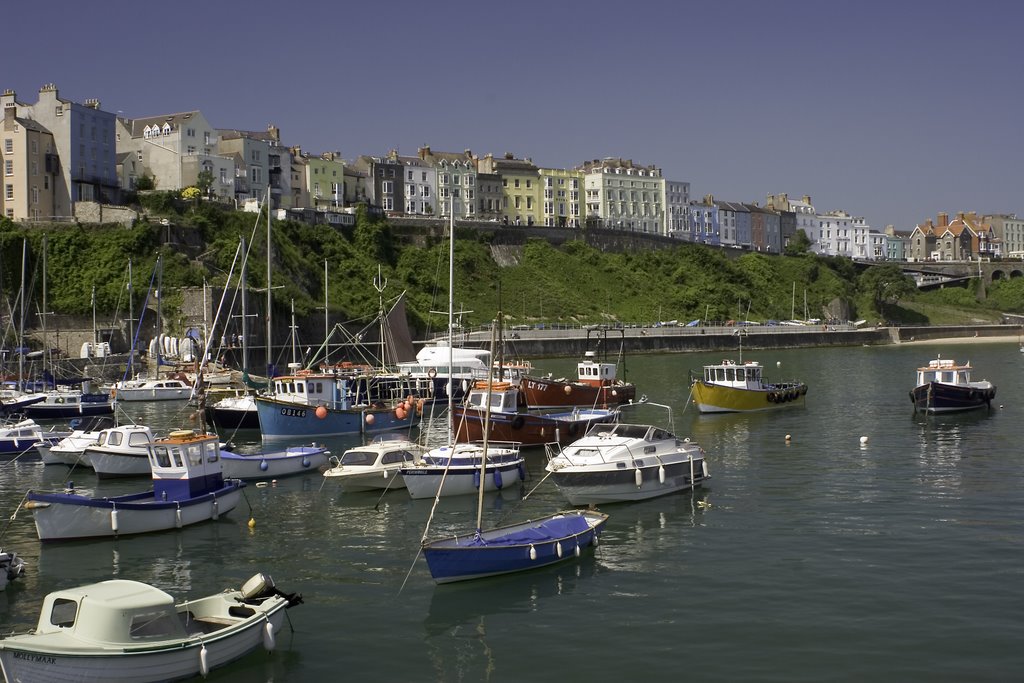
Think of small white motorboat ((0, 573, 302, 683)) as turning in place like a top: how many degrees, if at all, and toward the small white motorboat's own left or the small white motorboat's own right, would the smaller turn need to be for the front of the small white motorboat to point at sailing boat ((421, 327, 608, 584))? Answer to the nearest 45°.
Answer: approximately 180°

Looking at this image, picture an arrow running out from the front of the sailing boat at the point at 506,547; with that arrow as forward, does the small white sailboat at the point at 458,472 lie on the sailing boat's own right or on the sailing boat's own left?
on the sailing boat's own right

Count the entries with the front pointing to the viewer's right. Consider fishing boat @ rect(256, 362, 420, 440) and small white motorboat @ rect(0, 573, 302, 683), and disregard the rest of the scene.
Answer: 0

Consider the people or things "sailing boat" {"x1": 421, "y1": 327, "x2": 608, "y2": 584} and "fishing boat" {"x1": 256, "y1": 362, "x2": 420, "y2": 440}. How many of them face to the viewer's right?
0

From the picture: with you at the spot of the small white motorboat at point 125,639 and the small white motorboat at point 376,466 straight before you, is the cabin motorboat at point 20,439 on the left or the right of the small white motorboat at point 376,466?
left

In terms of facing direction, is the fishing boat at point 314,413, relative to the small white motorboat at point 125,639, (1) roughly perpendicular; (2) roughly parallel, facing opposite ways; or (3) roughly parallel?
roughly parallel

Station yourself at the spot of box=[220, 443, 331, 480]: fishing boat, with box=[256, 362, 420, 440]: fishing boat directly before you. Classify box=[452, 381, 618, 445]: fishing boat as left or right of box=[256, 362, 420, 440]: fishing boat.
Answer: right

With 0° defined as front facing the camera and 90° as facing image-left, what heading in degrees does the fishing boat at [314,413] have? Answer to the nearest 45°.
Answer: approximately 45°

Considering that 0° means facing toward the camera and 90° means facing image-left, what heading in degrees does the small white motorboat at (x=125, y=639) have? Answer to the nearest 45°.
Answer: approximately 45°

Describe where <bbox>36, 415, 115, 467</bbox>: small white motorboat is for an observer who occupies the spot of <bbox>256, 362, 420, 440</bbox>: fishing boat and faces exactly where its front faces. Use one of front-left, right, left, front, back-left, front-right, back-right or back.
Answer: front

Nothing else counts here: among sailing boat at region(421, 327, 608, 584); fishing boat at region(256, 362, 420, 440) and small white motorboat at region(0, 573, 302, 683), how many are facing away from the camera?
0

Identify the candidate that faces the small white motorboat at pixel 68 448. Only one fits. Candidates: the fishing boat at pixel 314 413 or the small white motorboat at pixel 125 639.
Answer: the fishing boat
